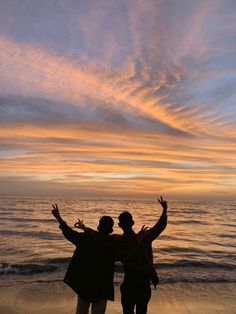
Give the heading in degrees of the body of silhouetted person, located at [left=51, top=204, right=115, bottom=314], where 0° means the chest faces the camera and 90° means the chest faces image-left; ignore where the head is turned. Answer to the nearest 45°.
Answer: approximately 180°

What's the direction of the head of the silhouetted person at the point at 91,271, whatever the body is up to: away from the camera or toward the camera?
away from the camera

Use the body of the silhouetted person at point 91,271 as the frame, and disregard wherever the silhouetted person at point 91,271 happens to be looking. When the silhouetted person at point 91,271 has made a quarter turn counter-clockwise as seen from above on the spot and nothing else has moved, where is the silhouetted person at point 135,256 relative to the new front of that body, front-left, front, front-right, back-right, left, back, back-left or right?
back
